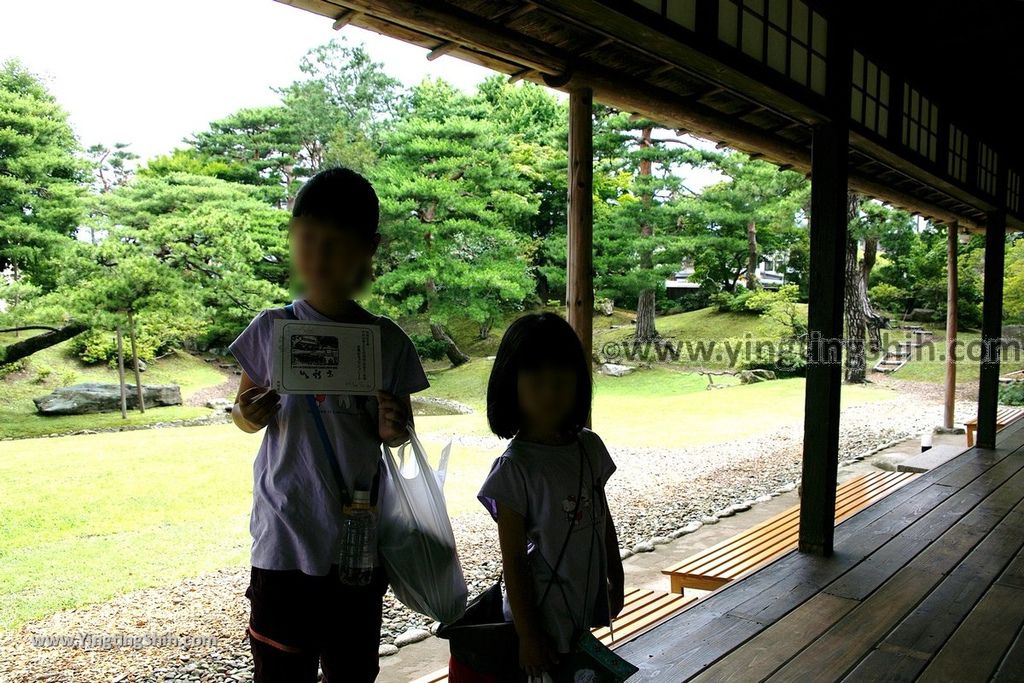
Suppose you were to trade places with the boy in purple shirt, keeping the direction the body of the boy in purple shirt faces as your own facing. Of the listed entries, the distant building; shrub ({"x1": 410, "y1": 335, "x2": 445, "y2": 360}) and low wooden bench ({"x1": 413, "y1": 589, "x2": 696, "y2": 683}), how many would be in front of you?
0

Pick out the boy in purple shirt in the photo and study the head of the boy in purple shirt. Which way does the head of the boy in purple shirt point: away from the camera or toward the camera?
toward the camera

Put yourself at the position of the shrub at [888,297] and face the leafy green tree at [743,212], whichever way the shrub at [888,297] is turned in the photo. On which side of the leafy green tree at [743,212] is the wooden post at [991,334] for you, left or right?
left

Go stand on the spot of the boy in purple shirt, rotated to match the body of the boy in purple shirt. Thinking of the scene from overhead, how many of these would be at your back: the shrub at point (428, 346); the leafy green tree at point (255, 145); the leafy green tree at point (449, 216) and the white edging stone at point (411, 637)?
4

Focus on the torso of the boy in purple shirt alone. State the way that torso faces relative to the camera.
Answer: toward the camera

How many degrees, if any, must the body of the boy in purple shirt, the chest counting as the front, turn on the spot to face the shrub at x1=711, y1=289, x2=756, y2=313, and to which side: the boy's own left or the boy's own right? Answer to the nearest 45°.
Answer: approximately 135° to the boy's own left

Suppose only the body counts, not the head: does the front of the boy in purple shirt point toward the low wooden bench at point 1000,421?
no

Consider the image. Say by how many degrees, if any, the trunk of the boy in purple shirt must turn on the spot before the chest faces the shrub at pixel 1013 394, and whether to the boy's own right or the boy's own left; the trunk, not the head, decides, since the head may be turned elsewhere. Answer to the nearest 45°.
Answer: approximately 135° to the boy's own left

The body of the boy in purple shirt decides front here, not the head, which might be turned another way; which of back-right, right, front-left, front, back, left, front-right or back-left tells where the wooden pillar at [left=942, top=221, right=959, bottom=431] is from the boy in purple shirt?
back-left

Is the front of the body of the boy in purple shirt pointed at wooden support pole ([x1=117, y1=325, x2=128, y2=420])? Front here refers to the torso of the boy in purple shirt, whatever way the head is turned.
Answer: no

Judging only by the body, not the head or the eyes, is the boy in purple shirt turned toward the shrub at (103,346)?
no

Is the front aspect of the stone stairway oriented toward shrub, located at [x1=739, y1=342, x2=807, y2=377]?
yes

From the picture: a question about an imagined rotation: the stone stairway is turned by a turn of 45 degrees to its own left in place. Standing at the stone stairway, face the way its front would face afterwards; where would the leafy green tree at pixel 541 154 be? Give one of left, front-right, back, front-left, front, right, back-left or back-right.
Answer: front-right

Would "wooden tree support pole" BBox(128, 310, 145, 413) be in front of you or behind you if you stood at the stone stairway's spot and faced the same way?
in front

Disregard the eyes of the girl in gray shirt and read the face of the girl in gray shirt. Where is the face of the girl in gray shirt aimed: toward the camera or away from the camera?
toward the camera

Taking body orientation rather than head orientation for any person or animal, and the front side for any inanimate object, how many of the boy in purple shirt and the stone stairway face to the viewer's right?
0

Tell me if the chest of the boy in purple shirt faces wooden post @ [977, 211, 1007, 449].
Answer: no

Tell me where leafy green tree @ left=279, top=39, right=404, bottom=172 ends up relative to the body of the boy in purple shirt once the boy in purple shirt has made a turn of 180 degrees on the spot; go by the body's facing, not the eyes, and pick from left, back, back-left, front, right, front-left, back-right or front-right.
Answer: front
